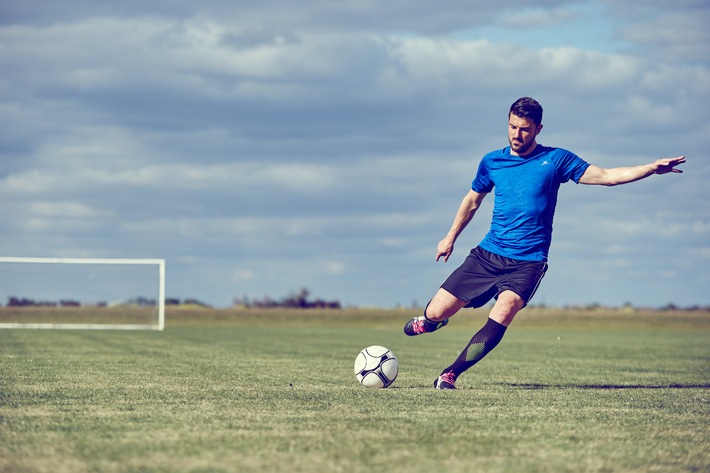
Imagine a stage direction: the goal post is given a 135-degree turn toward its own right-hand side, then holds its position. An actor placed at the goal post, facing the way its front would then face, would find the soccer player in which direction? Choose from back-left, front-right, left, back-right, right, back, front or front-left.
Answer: back-left

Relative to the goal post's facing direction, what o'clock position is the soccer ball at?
The soccer ball is roughly at 12 o'clock from the goal post.

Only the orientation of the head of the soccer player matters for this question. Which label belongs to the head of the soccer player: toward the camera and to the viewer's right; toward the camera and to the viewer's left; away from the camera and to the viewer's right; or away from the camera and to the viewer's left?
toward the camera and to the viewer's left

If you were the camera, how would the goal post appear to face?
facing the viewer
